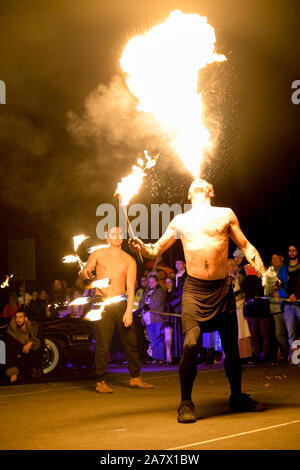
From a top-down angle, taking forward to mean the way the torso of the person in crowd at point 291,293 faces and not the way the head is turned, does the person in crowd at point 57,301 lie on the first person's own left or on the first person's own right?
on the first person's own right

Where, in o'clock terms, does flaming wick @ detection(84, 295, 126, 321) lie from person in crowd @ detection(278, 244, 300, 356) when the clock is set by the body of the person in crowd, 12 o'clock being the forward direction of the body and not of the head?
The flaming wick is roughly at 1 o'clock from the person in crowd.

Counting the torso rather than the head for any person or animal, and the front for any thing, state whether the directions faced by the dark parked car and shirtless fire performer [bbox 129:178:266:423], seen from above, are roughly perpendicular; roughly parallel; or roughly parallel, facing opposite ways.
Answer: roughly perpendicular

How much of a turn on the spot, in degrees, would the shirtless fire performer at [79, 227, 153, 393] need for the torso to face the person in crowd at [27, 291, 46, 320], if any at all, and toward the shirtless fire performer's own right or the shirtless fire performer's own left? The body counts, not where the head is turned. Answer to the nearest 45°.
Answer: approximately 180°

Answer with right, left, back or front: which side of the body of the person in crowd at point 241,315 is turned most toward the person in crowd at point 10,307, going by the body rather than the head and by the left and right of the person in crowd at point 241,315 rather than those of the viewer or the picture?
right

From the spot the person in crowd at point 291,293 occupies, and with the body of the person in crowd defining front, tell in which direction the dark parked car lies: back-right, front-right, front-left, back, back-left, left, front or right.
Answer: right

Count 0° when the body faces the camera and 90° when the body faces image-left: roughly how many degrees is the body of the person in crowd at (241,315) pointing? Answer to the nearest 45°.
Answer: approximately 45°

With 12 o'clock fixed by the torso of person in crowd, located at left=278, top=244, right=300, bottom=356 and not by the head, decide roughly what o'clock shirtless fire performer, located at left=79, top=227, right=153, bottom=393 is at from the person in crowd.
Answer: The shirtless fire performer is roughly at 1 o'clock from the person in crowd.
